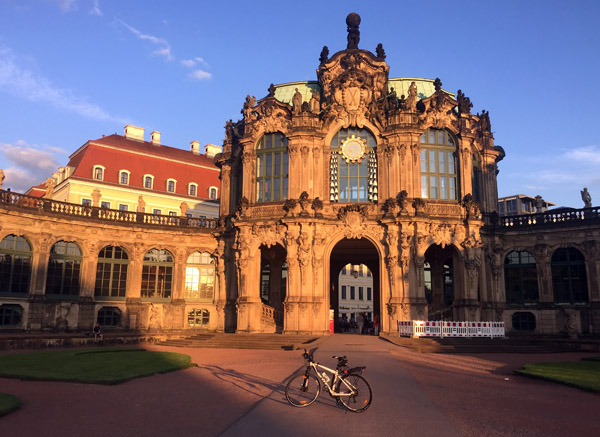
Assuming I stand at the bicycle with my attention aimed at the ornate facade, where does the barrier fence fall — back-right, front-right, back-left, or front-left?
front-right

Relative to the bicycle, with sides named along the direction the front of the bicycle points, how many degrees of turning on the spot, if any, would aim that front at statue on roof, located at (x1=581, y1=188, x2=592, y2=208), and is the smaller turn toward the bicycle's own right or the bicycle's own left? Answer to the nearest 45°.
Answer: approximately 135° to the bicycle's own right

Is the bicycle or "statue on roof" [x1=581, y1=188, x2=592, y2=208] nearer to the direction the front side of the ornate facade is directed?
the bicycle

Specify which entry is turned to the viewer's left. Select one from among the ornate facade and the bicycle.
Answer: the bicycle

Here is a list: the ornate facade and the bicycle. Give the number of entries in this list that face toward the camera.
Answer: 1

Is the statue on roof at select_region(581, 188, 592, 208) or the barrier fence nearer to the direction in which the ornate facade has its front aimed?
the barrier fence

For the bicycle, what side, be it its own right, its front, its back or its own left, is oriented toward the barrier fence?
right

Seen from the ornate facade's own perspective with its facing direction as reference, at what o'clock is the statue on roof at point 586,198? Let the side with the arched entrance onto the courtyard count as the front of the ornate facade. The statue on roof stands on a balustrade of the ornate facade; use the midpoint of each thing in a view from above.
The statue on roof is roughly at 9 o'clock from the ornate facade.

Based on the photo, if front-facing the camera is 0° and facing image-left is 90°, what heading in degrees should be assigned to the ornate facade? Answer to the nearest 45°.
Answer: approximately 0°

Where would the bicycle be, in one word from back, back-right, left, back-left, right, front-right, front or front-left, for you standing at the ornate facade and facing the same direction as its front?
front

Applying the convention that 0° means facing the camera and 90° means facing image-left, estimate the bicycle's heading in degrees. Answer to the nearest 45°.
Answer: approximately 90°

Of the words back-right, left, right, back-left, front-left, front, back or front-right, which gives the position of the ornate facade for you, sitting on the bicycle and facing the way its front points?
right

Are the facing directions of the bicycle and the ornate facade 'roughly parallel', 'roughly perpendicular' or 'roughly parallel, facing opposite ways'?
roughly perpendicular

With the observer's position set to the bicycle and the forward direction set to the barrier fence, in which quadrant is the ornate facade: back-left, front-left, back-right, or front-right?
front-left

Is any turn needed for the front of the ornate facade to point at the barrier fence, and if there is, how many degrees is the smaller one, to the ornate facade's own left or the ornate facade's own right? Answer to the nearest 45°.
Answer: approximately 45° to the ornate facade's own left
